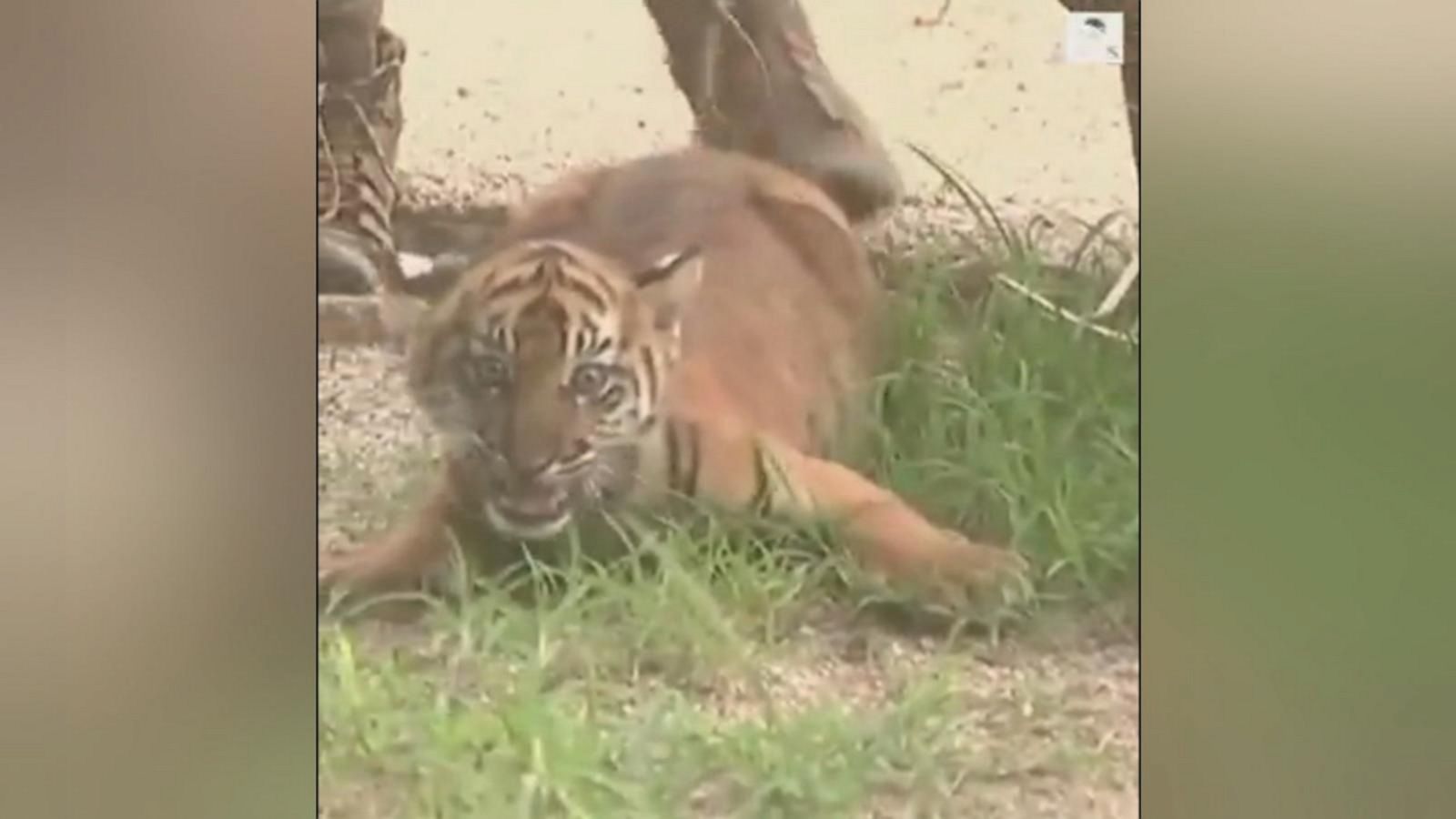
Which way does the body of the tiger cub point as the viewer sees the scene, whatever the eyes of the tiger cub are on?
toward the camera
